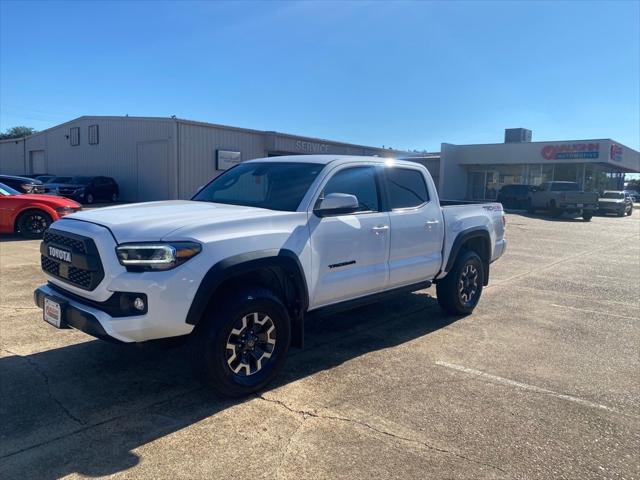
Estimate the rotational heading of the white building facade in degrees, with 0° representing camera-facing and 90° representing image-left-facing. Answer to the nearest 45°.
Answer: approximately 0°

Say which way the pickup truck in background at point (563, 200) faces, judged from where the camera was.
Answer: facing away from the viewer and to the left of the viewer

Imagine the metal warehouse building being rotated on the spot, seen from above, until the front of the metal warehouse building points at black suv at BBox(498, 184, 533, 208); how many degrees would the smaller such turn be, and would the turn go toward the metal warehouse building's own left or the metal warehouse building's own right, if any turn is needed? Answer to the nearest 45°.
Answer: approximately 45° to the metal warehouse building's own left

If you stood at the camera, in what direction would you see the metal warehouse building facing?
facing the viewer and to the right of the viewer

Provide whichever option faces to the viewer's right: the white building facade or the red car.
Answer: the red car

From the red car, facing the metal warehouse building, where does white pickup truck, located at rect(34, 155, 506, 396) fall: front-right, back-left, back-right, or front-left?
back-right

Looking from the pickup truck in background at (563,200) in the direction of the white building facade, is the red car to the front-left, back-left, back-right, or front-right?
back-left

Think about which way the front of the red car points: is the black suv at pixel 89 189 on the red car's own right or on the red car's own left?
on the red car's own left

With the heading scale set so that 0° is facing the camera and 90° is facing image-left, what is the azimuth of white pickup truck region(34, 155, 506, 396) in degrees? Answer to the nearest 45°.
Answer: approximately 45°

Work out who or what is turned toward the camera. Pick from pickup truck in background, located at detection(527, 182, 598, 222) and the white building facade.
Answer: the white building facade

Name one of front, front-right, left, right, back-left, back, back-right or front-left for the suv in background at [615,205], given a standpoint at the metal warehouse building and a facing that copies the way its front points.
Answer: front-left

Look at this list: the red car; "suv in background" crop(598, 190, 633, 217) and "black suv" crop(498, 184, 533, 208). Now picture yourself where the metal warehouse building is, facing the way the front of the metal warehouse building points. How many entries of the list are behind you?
0

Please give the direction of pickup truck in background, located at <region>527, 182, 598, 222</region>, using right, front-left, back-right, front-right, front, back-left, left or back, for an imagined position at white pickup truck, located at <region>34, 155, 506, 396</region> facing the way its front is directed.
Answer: back

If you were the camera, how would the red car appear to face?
facing to the right of the viewer

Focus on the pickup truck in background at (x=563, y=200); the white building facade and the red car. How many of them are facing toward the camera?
1
